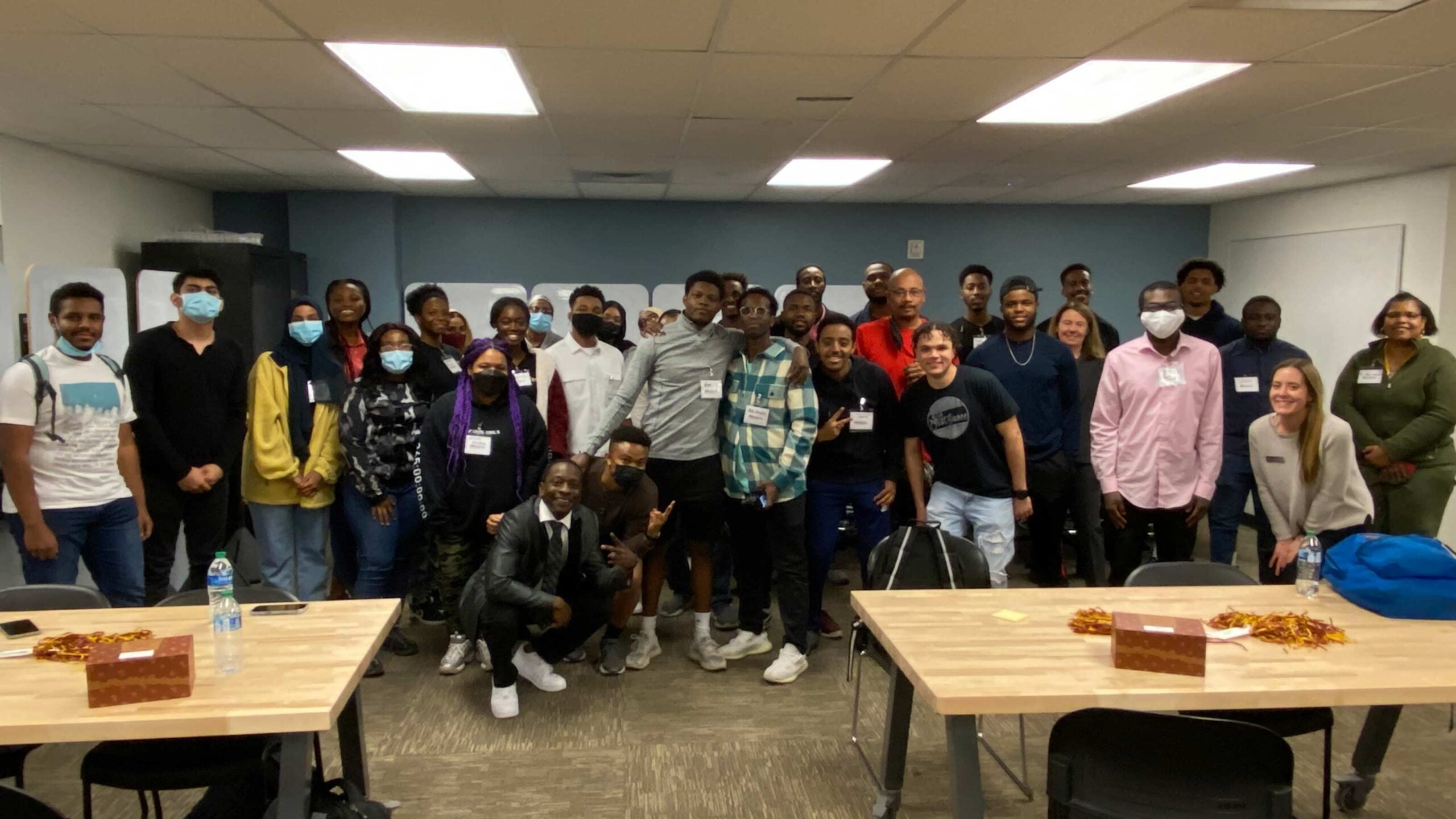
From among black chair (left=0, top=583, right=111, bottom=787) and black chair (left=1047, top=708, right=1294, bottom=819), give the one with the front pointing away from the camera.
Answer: black chair (left=1047, top=708, right=1294, bottom=819)

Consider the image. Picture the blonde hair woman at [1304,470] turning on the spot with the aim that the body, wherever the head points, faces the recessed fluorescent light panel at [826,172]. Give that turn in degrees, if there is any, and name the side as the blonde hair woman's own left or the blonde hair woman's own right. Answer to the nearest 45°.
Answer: approximately 90° to the blonde hair woman's own right

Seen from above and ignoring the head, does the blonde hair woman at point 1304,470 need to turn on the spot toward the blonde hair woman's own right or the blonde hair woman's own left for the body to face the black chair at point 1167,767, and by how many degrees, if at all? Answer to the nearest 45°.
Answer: approximately 45° to the blonde hair woman's own left

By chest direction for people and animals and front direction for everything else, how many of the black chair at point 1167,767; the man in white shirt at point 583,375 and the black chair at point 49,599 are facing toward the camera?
2

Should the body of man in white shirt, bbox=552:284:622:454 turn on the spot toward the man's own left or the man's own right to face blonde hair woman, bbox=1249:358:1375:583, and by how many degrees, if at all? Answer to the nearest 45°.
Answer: approximately 45° to the man's own left

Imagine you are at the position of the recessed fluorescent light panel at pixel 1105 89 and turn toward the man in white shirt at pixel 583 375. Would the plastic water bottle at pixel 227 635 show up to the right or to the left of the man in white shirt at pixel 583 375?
left

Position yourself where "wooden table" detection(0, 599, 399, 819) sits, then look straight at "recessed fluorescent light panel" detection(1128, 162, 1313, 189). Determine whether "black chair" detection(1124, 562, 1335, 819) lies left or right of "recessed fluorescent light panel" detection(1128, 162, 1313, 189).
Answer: right

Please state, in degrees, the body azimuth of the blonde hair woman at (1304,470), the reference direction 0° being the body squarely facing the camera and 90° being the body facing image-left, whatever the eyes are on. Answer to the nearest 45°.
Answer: approximately 45°

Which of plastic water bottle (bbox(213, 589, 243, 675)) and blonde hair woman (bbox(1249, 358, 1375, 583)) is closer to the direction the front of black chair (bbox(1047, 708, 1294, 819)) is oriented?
the blonde hair woman
